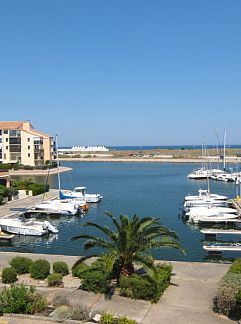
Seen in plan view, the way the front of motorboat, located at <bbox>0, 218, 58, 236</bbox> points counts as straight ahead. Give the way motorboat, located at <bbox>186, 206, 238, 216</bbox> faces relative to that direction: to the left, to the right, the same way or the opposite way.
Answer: the opposite way

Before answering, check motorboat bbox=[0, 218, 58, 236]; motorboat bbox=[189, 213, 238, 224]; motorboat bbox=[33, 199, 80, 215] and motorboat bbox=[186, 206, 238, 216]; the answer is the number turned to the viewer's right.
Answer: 2

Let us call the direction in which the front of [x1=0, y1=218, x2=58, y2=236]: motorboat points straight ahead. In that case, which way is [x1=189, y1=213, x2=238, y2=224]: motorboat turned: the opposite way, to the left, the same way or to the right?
the opposite way
